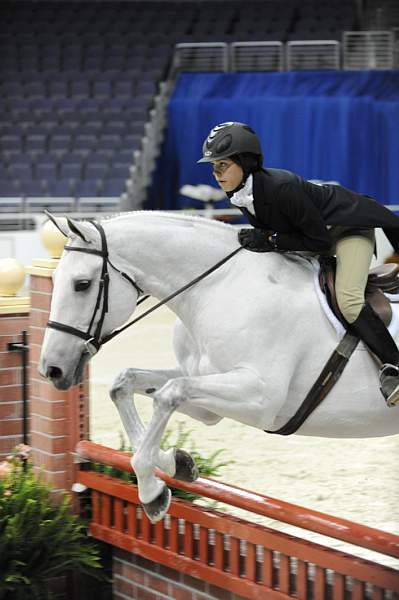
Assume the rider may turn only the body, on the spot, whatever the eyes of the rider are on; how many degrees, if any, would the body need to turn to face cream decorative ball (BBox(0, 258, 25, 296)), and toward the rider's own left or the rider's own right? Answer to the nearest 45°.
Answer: approximately 45° to the rider's own right

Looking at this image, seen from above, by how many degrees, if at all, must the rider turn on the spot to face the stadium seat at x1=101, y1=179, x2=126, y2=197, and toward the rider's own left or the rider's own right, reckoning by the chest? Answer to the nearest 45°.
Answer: approximately 90° to the rider's own right

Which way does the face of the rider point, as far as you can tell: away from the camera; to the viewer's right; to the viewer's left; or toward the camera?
to the viewer's left

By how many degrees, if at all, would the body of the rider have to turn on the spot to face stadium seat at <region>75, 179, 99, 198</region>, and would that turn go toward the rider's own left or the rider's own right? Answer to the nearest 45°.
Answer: approximately 90° to the rider's own right

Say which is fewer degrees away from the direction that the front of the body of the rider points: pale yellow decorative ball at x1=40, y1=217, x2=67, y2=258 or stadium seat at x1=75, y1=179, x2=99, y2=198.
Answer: the pale yellow decorative ball

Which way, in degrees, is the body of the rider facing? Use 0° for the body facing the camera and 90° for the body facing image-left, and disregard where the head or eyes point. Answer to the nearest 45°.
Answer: approximately 90°

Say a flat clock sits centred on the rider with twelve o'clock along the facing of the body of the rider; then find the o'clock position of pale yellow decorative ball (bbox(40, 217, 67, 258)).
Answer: The pale yellow decorative ball is roughly at 1 o'clock from the rider.
